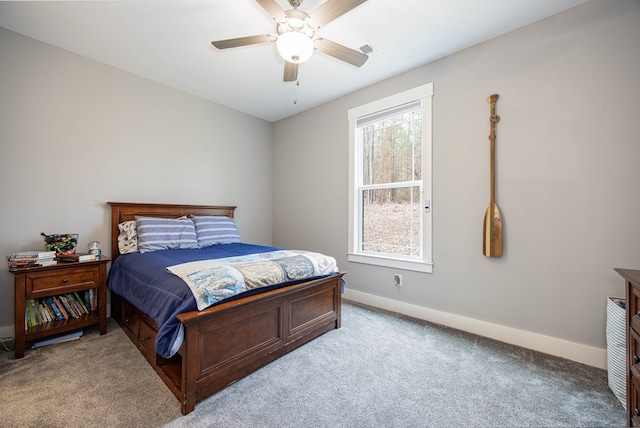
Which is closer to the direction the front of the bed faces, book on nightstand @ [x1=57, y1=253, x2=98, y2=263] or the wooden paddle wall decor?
the wooden paddle wall decor

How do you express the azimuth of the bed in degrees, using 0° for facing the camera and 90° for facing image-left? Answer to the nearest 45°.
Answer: approximately 315°

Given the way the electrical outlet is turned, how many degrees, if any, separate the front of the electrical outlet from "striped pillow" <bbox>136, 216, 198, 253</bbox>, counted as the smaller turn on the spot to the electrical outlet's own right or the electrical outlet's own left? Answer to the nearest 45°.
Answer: approximately 45° to the electrical outlet's own right

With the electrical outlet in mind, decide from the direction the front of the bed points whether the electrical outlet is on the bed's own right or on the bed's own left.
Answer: on the bed's own left

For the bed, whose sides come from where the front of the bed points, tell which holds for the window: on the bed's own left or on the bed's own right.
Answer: on the bed's own left

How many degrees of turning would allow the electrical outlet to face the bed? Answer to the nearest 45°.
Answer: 0° — it already faces it

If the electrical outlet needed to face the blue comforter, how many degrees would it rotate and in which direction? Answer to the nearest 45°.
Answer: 0° — it already faces it

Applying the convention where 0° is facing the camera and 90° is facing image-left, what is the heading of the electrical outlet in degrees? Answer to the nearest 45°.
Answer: approximately 45°

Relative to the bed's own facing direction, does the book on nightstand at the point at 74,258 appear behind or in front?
behind

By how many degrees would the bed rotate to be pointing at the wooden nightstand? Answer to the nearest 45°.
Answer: approximately 180°

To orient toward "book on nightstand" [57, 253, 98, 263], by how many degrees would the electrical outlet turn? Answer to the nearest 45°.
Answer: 0° — it already faces it

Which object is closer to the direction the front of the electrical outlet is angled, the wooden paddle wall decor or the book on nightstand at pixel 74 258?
the book on nightstand

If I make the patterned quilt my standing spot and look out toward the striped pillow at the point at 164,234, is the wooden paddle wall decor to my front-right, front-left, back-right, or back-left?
back-right

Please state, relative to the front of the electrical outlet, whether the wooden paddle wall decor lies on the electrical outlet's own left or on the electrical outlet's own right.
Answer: on the electrical outlet's own left
